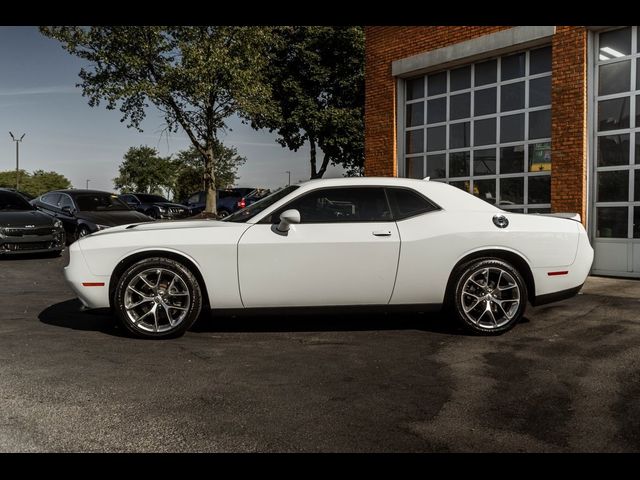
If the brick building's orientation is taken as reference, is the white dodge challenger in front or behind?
in front

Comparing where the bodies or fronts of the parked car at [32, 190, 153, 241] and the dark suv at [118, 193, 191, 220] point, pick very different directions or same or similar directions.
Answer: same or similar directions

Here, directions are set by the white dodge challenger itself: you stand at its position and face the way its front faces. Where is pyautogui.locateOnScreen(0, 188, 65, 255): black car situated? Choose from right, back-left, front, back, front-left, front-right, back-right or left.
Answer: front-right

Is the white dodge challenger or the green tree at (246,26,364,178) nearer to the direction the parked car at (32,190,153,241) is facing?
the white dodge challenger

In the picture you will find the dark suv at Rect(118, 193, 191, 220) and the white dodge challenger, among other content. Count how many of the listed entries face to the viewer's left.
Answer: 1

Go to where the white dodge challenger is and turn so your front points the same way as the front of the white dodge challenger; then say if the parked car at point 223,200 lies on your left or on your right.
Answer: on your right

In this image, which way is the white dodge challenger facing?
to the viewer's left

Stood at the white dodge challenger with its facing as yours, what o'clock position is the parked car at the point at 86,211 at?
The parked car is roughly at 2 o'clock from the white dodge challenger.

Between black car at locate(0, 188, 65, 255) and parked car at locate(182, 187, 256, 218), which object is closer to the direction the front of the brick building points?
the black car

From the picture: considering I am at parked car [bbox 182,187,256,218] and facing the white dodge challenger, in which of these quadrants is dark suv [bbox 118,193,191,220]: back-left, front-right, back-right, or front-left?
front-right
